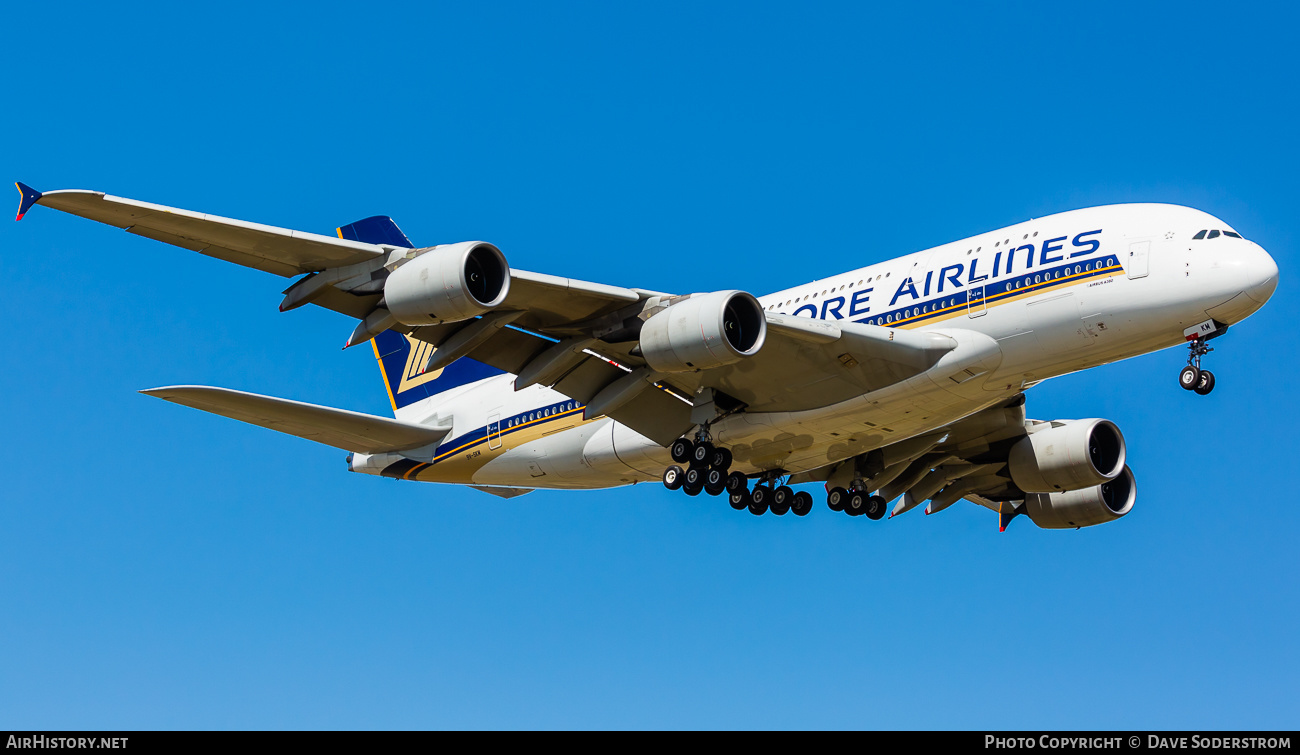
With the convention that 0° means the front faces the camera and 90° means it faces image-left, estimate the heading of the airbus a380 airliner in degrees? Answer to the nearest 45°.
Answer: approximately 315°
